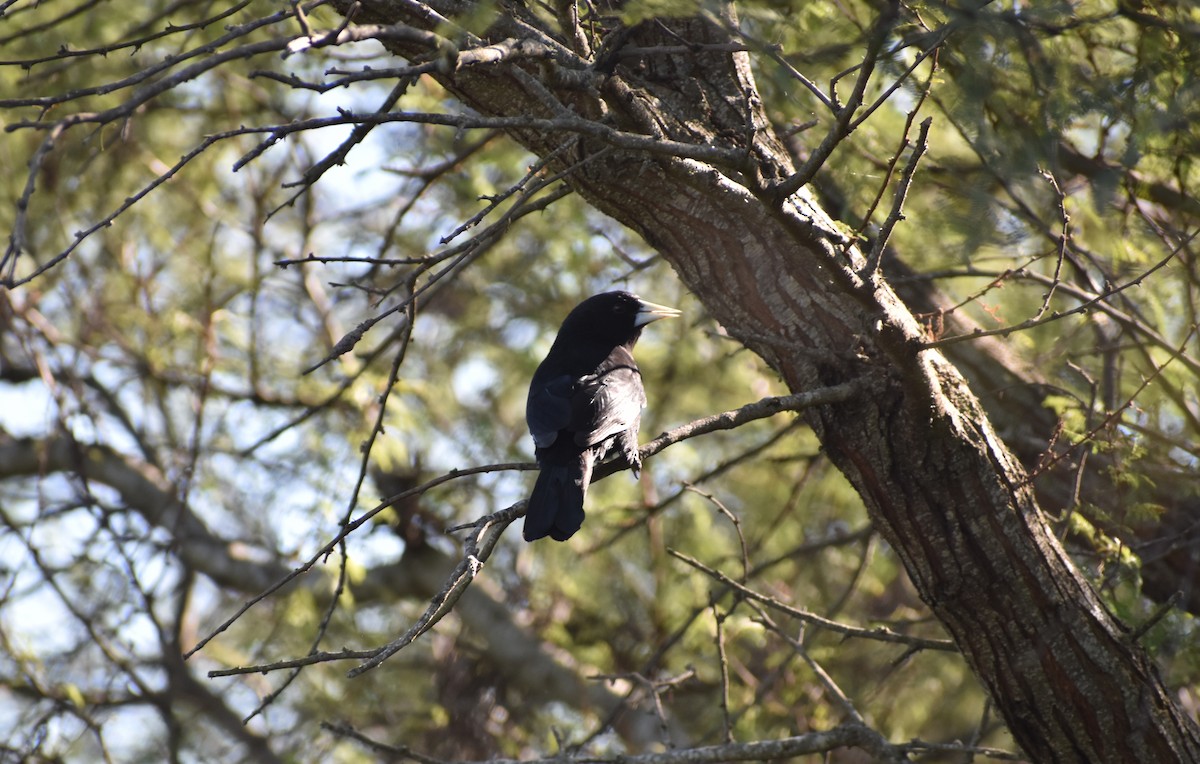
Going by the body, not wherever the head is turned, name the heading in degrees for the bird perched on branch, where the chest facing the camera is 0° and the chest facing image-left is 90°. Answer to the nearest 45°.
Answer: approximately 225°
